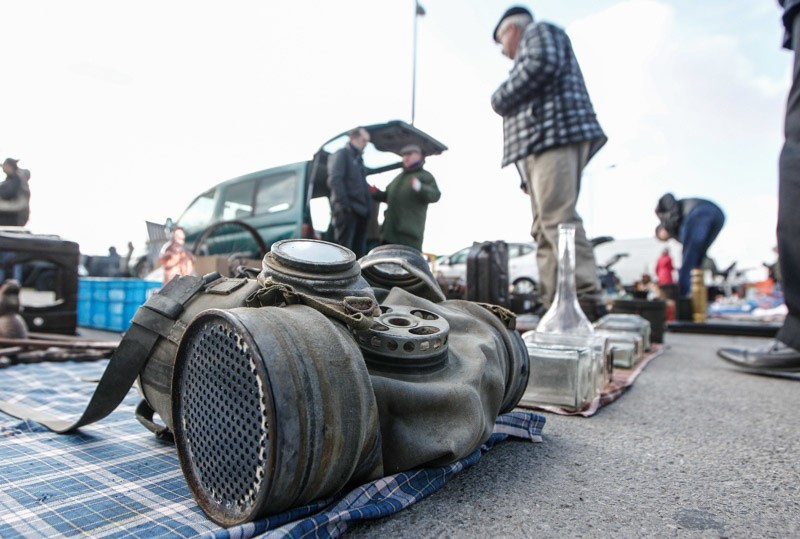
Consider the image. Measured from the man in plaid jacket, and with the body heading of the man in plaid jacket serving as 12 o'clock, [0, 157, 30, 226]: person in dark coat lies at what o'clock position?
The person in dark coat is roughly at 12 o'clock from the man in plaid jacket.

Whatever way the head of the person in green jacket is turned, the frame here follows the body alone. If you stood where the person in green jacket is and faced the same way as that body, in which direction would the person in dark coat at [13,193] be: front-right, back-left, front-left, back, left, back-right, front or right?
front-right

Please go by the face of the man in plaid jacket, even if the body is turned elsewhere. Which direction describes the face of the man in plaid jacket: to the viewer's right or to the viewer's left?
to the viewer's left

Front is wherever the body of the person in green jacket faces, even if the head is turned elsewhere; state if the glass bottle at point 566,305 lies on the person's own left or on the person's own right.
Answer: on the person's own left

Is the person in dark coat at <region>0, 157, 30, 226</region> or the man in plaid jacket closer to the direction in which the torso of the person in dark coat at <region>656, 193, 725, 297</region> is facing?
the person in dark coat

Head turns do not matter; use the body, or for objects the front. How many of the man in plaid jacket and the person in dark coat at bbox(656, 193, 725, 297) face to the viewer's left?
2

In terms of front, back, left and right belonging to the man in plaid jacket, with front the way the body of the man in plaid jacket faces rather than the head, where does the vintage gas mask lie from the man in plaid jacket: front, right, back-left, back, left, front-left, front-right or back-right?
left

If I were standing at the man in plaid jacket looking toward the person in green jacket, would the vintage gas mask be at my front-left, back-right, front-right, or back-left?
back-left

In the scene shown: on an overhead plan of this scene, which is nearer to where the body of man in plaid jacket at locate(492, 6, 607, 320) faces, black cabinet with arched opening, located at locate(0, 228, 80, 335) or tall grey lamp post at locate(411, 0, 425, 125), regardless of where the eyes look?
the black cabinet with arched opening

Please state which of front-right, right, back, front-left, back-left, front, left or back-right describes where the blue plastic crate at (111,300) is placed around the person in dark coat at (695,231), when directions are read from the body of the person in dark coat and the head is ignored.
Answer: front-left

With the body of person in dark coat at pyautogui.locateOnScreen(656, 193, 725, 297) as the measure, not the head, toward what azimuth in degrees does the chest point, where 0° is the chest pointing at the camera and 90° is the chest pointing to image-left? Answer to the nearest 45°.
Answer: approximately 90°

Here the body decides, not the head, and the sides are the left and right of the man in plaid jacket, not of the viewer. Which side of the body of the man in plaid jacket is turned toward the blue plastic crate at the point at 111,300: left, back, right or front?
front

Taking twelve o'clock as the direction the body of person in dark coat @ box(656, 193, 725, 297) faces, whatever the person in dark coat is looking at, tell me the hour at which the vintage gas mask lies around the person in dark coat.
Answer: The vintage gas mask is roughly at 9 o'clock from the person in dark coat.

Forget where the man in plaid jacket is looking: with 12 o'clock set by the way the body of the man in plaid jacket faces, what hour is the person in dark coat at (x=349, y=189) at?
The person in dark coat is roughly at 1 o'clock from the man in plaid jacket.
